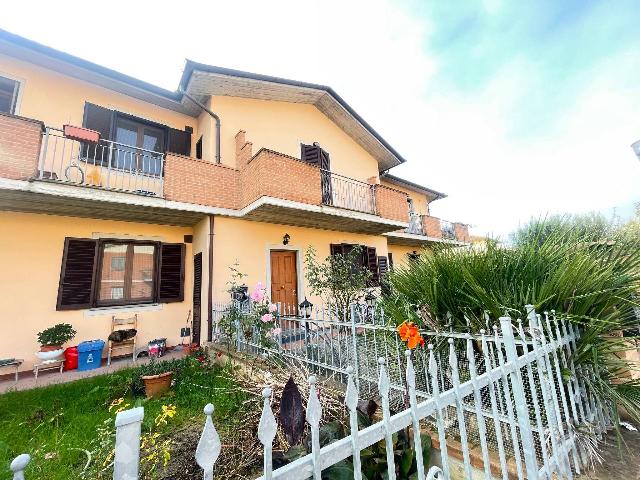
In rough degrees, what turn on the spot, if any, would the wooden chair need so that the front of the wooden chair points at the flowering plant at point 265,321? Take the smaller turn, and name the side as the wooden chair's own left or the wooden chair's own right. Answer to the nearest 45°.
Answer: approximately 45° to the wooden chair's own left

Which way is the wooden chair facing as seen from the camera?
toward the camera

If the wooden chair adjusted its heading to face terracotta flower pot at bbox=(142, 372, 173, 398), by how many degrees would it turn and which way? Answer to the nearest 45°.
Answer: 0° — it already faces it

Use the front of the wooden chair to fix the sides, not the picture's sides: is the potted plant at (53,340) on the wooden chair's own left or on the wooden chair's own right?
on the wooden chair's own right

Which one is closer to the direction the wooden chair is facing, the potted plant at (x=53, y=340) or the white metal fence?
the white metal fence

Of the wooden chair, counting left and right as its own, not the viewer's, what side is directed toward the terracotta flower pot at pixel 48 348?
right

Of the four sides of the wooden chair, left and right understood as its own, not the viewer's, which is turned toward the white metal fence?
front

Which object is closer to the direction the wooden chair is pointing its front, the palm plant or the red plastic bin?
the palm plant

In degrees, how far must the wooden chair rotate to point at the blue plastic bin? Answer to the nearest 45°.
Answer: approximately 45° to its right
